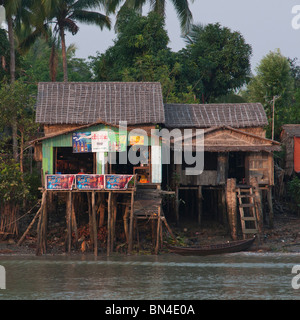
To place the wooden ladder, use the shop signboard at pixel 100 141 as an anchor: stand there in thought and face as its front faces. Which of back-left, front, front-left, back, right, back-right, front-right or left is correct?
left

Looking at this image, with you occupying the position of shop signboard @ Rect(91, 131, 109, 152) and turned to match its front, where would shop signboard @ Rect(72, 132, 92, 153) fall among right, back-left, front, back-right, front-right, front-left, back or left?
right

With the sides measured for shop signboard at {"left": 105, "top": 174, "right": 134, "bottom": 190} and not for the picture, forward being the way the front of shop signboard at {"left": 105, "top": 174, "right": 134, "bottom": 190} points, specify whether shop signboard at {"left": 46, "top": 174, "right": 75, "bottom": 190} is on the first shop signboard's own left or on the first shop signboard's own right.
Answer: on the first shop signboard's own right

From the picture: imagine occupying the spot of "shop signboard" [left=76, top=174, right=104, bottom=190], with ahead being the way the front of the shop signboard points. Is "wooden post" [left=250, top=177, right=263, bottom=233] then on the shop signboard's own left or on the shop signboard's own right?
on the shop signboard's own left

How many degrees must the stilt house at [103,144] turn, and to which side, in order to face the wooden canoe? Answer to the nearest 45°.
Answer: approximately 45° to its left

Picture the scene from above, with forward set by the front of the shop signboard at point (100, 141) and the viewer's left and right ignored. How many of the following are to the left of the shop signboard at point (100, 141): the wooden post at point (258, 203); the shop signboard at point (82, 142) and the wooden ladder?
2

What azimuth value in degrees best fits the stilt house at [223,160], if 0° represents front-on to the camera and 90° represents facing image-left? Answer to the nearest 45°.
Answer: approximately 0°

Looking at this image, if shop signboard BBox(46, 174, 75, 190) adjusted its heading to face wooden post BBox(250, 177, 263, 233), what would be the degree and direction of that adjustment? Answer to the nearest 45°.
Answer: approximately 90° to its left

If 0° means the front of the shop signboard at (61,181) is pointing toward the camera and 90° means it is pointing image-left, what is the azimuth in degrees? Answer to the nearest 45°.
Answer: approximately 0°
